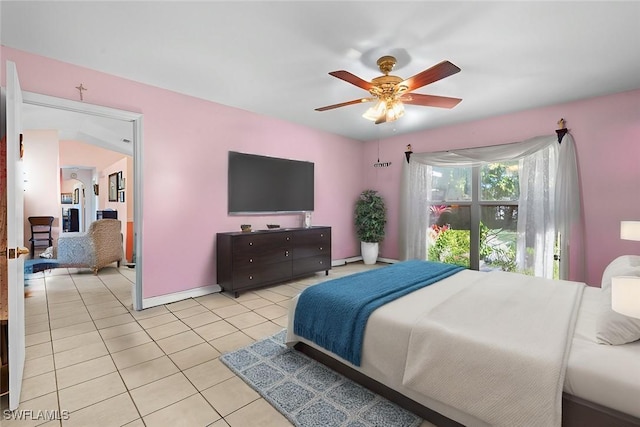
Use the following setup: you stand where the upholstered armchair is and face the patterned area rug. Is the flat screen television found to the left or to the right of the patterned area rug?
left

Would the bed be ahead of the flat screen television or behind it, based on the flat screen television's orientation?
ahead

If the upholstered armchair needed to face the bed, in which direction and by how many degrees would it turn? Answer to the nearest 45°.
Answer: approximately 135° to its left

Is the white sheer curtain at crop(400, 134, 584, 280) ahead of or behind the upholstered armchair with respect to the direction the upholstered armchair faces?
behind

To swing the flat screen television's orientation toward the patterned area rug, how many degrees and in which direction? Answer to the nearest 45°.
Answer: approximately 45° to its right

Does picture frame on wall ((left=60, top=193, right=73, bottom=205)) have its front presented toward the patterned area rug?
yes

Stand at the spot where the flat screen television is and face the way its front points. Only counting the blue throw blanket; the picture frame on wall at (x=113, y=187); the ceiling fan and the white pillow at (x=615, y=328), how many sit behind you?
1

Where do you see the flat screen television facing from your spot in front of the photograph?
facing the viewer and to the right of the viewer

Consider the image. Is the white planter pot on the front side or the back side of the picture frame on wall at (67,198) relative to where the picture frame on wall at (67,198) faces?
on the front side

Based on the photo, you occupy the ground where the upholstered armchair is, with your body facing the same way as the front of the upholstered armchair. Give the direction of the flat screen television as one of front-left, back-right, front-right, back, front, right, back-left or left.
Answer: back

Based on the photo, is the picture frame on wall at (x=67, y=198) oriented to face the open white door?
yes
